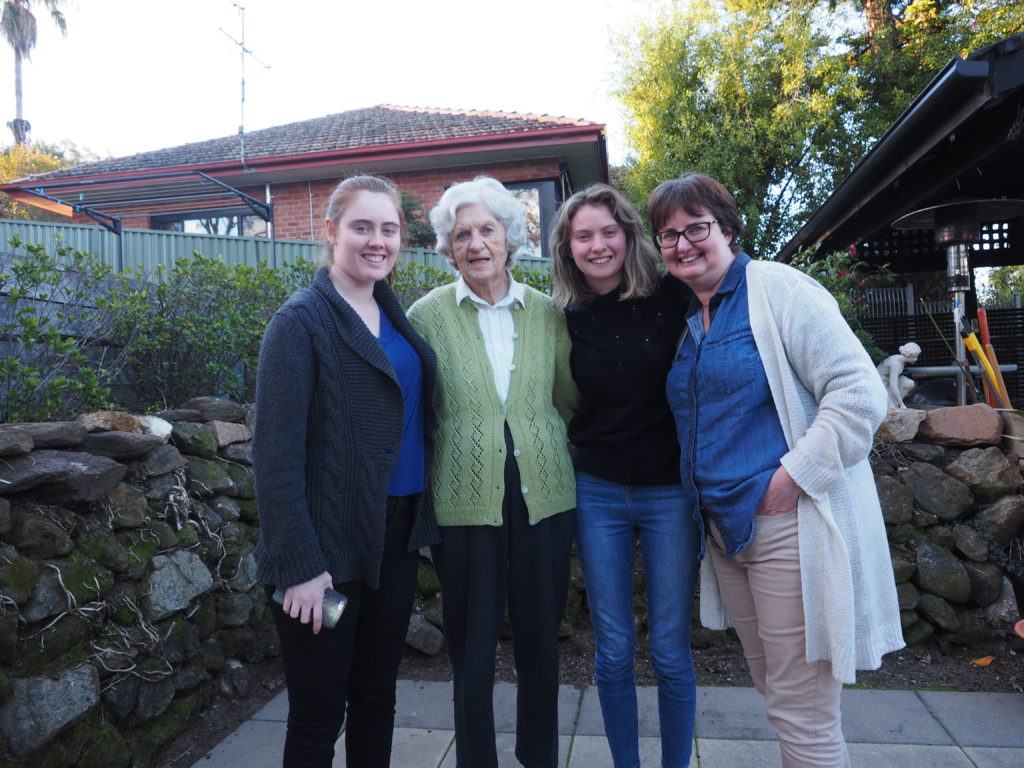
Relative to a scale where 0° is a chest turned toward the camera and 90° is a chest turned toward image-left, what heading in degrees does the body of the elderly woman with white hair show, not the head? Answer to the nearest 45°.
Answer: approximately 0°

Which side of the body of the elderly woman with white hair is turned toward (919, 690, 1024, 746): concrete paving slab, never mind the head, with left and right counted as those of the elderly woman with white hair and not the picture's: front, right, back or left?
left

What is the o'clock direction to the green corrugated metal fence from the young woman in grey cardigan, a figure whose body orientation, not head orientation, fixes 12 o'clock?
The green corrugated metal fence is roughly at 7 o'clock from the young woman in grey cardigan.

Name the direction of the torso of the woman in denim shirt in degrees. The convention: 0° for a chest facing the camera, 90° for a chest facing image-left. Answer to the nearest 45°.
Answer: approximately 45°

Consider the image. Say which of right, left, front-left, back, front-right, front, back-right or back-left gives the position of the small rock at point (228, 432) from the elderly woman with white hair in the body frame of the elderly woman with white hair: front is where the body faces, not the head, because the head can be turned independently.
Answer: back-right

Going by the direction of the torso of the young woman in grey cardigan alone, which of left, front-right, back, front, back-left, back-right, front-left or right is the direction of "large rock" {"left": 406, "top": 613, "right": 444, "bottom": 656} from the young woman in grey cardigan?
back-left

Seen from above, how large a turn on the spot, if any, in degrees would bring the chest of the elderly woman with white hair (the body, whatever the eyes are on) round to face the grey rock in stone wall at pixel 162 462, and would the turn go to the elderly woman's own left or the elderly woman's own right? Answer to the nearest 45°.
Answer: approximately 135° to the elderly woman's own right

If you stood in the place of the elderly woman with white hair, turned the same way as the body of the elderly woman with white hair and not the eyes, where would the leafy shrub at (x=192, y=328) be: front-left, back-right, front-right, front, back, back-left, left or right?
back-right
